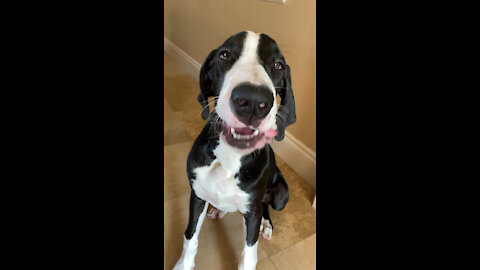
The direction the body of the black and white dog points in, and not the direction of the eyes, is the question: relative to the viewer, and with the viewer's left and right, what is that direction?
facing the viewer
